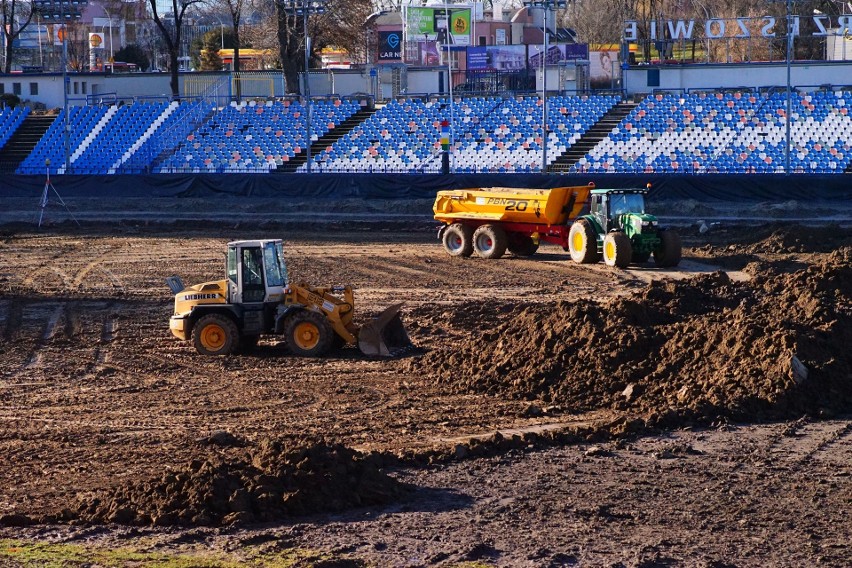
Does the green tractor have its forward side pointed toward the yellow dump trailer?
no

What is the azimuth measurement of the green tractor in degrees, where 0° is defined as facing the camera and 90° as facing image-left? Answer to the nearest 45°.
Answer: approximately 315°

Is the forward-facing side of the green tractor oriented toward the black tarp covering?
no

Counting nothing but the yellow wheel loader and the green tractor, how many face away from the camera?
0

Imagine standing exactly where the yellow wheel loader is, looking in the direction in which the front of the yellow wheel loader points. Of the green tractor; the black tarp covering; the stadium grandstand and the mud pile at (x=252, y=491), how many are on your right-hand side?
1

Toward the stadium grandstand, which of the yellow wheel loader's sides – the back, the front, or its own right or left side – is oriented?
left

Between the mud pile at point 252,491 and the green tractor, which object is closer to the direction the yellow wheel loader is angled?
the green tractor

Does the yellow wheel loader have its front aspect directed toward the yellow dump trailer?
no

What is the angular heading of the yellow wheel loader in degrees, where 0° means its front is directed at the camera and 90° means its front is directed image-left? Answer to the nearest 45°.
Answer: approximately 270°

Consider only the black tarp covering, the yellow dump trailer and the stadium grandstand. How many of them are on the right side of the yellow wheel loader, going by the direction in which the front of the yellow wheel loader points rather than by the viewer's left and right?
0

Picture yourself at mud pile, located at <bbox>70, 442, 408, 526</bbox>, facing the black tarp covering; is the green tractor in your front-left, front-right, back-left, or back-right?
front-right

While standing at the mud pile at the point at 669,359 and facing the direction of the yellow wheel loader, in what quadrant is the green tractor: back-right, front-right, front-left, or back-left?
front-right

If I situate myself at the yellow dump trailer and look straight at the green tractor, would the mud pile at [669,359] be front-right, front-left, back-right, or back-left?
front-right

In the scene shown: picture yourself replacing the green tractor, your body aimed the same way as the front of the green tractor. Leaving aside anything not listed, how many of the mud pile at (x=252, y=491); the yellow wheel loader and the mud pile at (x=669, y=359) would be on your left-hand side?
0

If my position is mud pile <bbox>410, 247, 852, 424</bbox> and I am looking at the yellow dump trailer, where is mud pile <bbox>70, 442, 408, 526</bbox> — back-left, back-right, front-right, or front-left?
back-left
